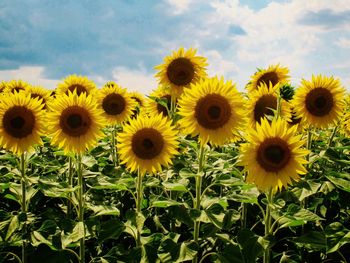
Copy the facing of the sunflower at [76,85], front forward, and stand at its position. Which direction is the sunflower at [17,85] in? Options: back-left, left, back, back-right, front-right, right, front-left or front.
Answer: back-right

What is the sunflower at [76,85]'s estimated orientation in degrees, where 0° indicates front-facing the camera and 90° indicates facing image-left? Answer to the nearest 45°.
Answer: approximately 0°

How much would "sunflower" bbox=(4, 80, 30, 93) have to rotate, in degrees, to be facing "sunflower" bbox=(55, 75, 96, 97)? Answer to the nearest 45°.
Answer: approximately 45° to its left

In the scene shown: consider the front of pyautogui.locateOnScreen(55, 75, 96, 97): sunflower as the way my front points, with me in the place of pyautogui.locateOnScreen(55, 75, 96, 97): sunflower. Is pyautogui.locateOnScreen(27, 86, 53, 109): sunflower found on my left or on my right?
on my right

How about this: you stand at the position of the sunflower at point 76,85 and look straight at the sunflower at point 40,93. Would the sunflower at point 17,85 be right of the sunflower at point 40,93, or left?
right

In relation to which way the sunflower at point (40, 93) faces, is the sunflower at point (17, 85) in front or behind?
behind

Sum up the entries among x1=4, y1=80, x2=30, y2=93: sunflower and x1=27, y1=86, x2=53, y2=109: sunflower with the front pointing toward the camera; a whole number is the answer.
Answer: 2
